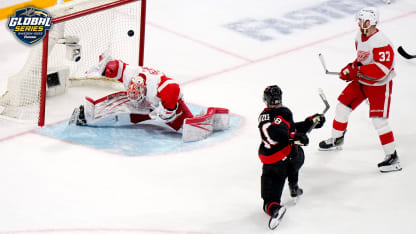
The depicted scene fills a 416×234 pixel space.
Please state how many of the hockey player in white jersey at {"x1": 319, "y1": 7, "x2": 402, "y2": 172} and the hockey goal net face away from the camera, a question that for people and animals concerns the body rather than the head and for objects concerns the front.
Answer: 0

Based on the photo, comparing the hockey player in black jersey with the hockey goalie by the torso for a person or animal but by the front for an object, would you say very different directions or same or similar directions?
very different directions

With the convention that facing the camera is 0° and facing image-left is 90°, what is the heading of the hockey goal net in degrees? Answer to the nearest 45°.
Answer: approximately 315°

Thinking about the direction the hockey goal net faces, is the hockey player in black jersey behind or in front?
in front

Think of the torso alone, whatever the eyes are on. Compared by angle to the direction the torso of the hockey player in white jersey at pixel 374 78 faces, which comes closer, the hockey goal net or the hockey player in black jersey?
the hockey player in black jersey

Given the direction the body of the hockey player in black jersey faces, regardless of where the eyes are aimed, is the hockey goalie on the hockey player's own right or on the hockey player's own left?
on the hockey player's own left

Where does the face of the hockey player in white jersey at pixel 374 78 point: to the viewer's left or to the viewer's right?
to the viewer's left

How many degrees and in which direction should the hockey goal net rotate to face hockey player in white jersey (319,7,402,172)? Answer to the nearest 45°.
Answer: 0° — it already faces them

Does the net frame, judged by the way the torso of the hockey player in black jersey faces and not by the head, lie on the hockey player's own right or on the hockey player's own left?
on the hockey player's own left
